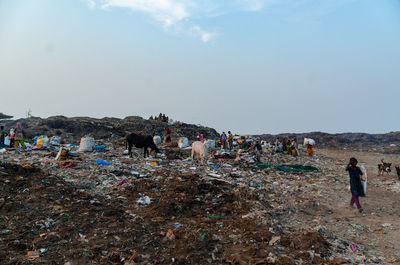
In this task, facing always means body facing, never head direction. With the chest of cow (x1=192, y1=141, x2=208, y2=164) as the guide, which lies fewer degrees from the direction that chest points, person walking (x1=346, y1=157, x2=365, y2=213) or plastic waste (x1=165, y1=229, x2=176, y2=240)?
the person walking
